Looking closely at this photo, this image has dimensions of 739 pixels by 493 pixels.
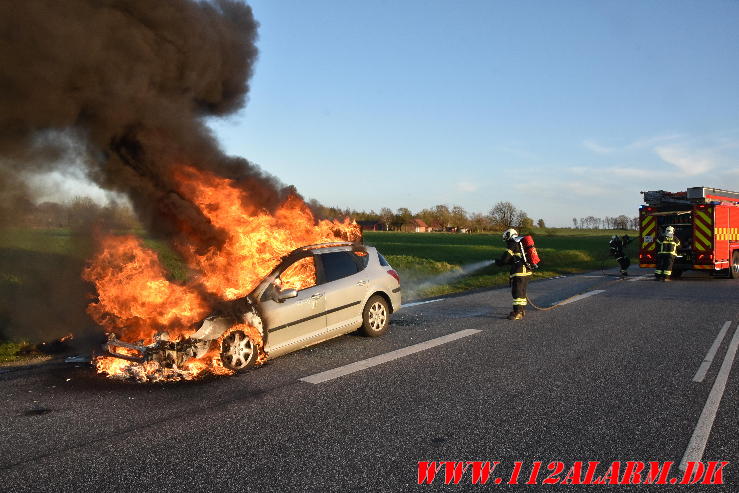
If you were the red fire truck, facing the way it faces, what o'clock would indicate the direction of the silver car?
The silver car is roughly at 5 o'clock from the red fire truck.

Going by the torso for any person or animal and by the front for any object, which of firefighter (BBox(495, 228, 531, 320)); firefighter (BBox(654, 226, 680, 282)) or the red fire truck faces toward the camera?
firefighter (BBox(654, 226, 680, 282))

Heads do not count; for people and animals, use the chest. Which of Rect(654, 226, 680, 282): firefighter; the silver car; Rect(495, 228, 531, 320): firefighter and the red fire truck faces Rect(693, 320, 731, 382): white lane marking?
Rect(654, 226, 680, 282): firefighter

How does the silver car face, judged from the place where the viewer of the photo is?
facing the viewer and to the left of the viewer

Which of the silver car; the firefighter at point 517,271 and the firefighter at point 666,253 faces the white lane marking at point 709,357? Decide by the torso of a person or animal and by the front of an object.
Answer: the firefighter at point 666,253

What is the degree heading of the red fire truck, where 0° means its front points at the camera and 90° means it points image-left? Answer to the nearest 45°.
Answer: approximately 225°

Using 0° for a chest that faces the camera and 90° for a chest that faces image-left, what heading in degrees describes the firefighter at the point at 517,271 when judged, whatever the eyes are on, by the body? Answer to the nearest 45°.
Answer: approximately 90°

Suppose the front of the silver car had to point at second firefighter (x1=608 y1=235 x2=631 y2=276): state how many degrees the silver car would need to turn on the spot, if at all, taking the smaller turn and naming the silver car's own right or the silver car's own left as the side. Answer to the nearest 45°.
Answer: approximately 180°

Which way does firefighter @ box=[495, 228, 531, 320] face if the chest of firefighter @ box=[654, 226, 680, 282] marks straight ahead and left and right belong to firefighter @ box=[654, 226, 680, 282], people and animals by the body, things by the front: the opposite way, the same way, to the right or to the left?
to the right

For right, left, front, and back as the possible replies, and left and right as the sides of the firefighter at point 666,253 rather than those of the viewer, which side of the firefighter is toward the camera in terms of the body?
front

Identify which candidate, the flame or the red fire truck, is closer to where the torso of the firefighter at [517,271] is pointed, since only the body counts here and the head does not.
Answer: the flame

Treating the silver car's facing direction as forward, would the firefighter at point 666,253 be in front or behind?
behind

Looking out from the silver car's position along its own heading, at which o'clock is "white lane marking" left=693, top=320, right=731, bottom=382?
The white lane marking is roughly at 8 o'clock from the silver car.

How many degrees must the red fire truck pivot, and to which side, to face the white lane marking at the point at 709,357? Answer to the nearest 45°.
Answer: approximately 135° to its right

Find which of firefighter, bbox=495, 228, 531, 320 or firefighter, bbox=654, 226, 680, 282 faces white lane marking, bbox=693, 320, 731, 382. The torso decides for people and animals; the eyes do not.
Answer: firefighter, bbox=654, 226, 680, 282
